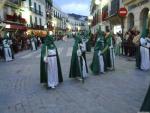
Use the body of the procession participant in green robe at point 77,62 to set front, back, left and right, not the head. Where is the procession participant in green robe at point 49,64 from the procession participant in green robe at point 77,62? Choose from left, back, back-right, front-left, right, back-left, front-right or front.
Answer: back-right

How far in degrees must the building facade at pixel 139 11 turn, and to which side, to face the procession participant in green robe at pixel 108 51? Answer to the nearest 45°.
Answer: approximately 45° to its left

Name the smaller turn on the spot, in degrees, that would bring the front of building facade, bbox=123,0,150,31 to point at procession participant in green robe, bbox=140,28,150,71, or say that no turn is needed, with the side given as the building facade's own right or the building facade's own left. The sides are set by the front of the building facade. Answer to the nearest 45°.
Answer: approximately 45° to the building facade's own left

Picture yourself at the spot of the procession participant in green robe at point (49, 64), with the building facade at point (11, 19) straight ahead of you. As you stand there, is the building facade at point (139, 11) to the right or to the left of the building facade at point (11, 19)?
right

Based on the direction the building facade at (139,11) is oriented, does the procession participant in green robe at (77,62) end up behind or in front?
in front

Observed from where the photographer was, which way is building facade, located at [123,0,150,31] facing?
facing the viewer and to the left of the viewer

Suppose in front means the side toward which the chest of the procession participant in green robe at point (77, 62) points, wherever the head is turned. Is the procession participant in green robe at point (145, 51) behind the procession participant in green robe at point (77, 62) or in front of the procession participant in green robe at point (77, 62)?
in front
